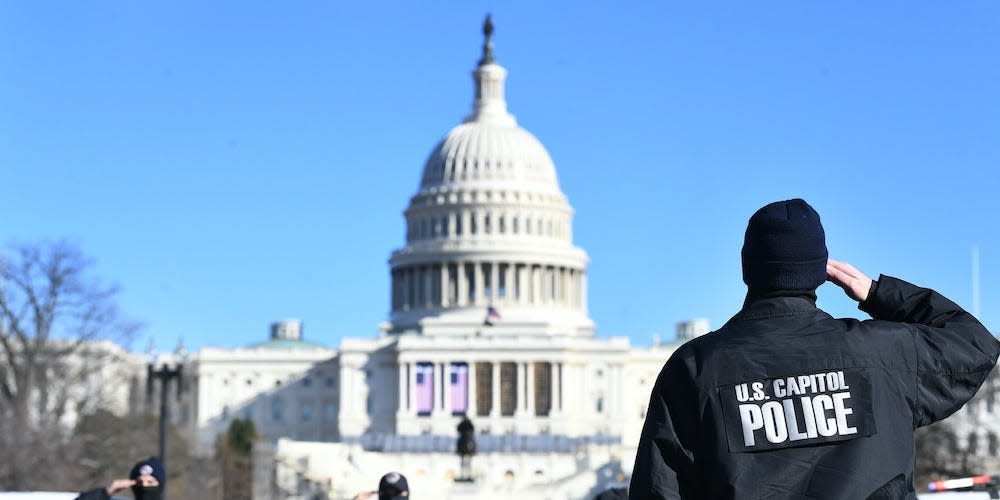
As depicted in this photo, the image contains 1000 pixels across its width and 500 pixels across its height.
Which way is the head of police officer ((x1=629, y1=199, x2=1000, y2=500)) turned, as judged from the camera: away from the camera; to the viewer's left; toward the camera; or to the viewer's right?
away from the camera

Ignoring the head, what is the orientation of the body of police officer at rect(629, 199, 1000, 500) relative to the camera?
away from the camera

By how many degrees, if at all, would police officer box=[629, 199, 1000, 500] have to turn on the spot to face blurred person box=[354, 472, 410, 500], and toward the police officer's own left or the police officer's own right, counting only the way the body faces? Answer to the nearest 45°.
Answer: approximately 45° to the police officer's own left

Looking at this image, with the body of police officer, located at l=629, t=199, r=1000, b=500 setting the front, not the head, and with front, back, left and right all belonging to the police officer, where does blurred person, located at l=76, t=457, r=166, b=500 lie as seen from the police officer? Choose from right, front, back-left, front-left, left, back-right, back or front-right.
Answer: front-left
